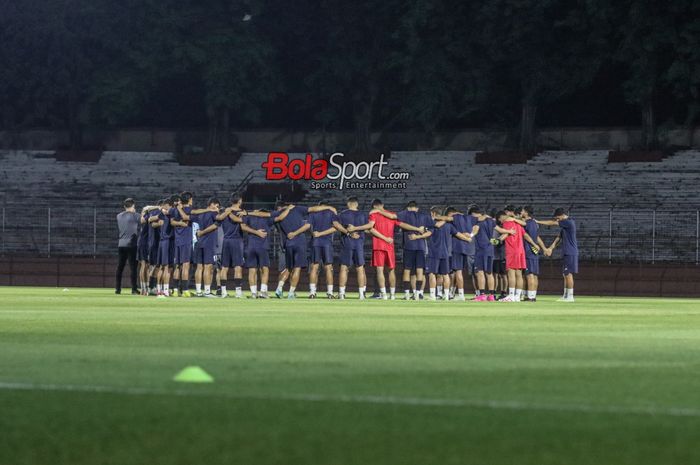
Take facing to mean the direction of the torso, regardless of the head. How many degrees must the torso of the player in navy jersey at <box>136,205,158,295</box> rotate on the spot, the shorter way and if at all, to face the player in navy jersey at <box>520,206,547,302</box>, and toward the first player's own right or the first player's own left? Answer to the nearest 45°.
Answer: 0° — they already face them

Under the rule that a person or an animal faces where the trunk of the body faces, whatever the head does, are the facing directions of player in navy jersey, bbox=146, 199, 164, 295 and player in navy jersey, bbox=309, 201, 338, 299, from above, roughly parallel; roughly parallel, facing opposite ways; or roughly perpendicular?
roughly perpendicular

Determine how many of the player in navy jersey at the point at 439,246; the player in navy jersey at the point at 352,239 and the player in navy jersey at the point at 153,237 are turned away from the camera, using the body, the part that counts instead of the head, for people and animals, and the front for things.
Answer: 2

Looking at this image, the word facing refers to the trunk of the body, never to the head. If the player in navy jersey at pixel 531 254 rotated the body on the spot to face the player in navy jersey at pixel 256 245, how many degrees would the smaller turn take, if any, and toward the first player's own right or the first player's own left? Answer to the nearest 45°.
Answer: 0° — they already face them

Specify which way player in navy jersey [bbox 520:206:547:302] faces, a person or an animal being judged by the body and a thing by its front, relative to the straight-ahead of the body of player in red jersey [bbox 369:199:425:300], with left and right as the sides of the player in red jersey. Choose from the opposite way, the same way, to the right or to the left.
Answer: to the left

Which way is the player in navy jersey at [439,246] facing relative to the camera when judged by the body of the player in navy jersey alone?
away from the camera

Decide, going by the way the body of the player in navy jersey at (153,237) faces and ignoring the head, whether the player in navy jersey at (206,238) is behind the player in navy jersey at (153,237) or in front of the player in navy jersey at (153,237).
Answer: in front

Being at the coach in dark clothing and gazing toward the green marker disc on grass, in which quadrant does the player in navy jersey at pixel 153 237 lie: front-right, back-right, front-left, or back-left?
front-left

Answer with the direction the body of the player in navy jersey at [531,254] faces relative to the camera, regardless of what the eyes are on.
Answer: to the viewer's left

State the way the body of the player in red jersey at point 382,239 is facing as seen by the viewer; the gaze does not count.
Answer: away from the camera

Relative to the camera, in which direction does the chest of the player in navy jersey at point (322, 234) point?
away from the camera

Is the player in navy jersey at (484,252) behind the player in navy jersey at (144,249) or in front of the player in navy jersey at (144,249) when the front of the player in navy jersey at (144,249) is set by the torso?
in front

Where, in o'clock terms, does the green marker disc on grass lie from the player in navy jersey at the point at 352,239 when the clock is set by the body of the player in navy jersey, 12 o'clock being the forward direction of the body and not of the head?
The green marker disc on grass is roughly at 6 o'clock from the player in navy jersey.
